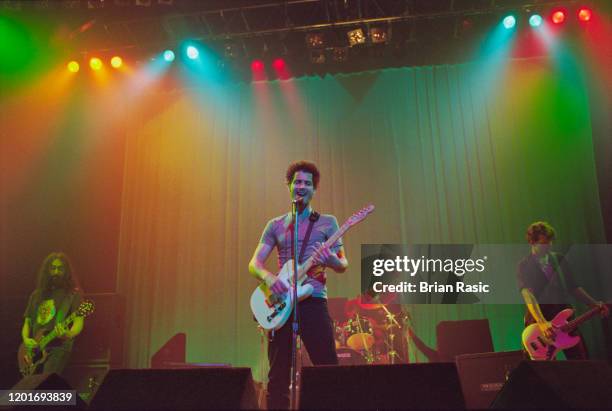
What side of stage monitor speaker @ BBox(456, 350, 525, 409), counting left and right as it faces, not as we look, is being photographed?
back

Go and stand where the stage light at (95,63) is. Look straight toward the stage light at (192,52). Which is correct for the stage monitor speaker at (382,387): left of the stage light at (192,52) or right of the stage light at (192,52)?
right

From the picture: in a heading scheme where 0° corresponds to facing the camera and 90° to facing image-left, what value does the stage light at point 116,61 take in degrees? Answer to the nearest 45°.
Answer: approximately 0°

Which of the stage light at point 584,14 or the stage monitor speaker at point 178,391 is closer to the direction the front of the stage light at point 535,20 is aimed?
the stage monitor speaker

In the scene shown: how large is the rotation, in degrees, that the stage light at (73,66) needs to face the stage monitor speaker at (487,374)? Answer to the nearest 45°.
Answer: approximately 45° to its left

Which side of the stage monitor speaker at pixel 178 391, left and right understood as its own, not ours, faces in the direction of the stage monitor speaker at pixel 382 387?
right

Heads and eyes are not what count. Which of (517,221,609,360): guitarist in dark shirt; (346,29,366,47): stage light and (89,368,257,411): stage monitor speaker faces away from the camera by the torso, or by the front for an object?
the stage monitor speaker

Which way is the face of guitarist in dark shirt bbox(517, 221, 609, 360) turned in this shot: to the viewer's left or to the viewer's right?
to the viewer's left

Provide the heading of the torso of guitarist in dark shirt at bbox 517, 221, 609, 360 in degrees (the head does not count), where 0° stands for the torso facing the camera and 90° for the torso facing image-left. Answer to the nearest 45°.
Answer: approximately 0°

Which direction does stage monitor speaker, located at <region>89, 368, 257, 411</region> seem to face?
away from the camera

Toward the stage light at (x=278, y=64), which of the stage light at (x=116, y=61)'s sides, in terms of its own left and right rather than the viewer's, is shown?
left
